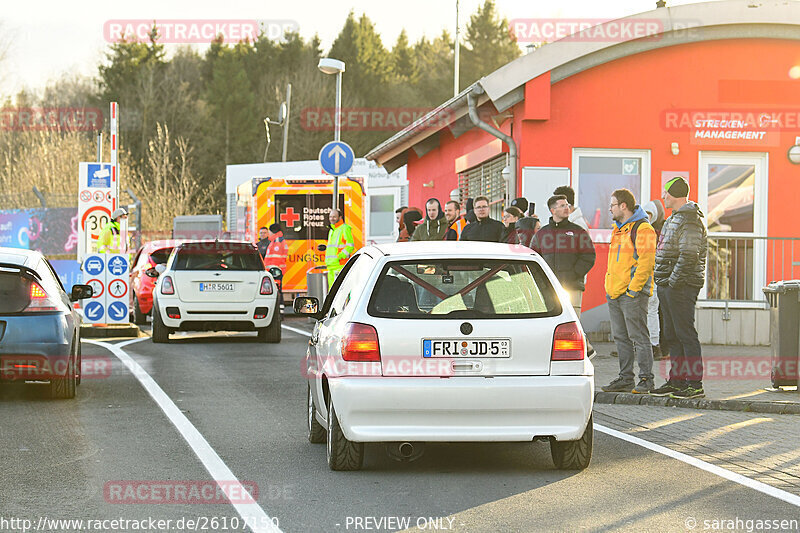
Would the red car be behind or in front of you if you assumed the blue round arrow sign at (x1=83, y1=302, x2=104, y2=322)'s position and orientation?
behind

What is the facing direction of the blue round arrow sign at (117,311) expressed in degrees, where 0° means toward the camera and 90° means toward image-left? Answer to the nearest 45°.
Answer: approximately 0°

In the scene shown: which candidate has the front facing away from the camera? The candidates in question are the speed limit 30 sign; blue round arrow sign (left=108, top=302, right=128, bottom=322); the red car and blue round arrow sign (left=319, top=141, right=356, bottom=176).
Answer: the red car

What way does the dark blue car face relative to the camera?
away from the camera

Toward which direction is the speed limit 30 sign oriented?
toward the camera

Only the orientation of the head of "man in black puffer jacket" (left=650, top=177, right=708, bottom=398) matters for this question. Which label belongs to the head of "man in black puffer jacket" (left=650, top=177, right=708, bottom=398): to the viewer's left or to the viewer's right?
to the viewer's left

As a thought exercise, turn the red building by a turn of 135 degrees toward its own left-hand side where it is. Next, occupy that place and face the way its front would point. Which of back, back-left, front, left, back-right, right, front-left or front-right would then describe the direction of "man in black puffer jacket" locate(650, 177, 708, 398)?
back-right

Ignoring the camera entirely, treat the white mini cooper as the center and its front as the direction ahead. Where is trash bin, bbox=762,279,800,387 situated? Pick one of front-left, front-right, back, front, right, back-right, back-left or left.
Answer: back-right

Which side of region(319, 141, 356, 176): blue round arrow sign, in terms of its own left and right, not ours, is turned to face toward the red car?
right

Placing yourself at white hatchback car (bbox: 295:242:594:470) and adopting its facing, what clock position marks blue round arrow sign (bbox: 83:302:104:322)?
The blue round arrow sign is roughly at 11 o'clock from the white hatchback car.

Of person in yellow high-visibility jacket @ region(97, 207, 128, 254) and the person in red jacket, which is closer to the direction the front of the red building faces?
the person in yellow high-visibility jacket

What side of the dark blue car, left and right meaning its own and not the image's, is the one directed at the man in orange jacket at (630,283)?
right

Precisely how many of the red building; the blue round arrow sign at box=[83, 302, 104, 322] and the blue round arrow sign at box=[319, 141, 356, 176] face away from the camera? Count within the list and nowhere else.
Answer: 0

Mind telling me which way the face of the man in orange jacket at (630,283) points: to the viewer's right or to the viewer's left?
to the viewer's left
